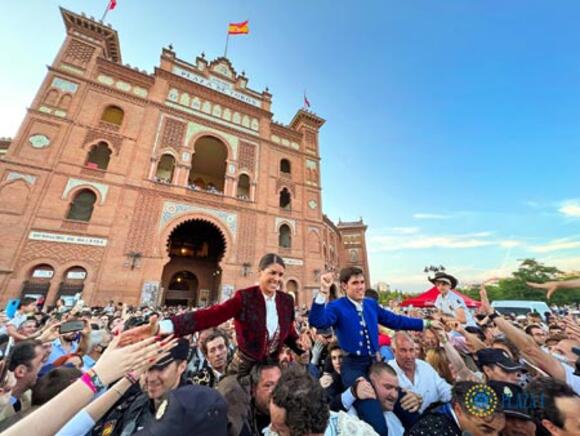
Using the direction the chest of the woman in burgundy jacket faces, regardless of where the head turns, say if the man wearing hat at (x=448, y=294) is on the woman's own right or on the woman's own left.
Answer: on the woman's own left

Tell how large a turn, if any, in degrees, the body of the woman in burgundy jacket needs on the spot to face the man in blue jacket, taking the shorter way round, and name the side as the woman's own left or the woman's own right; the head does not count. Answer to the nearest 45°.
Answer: approximately 45° to the woman's own left
